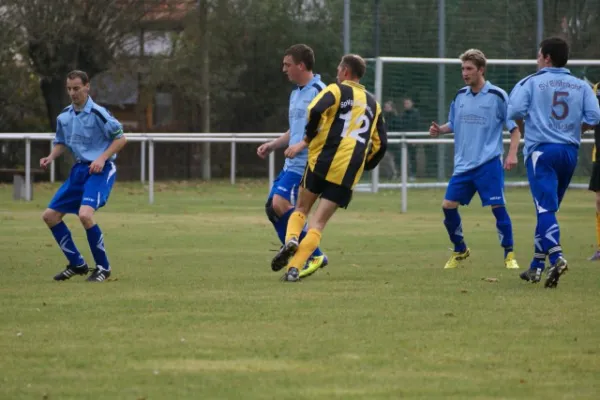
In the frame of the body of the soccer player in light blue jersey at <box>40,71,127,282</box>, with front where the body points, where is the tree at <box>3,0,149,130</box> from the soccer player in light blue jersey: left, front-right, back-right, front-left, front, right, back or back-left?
back-right

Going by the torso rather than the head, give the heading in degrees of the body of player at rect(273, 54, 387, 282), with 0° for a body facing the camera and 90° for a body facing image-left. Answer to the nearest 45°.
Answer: approximately 135°

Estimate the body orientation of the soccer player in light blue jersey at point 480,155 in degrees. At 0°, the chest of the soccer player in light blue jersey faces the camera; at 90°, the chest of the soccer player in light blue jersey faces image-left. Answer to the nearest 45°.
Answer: approximately 45°

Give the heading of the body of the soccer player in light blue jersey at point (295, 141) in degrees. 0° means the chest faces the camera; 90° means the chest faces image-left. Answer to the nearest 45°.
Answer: approximately 90°

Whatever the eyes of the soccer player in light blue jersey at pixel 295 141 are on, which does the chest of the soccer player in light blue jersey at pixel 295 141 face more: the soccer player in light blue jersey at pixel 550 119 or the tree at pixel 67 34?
the tree
